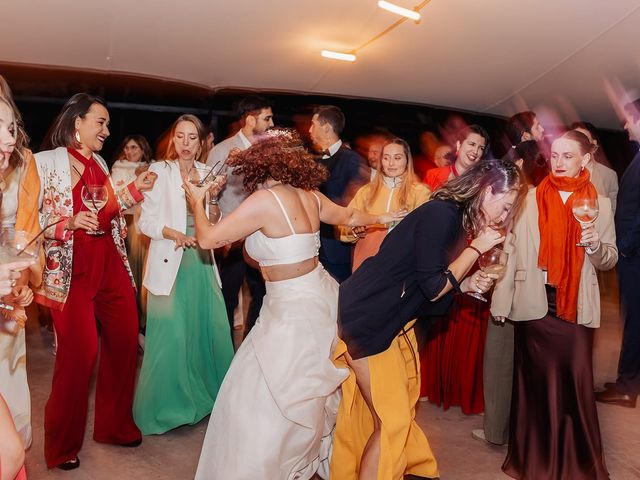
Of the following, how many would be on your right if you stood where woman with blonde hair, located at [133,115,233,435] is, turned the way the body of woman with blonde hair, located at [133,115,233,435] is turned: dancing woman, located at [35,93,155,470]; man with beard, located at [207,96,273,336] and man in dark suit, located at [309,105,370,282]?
1

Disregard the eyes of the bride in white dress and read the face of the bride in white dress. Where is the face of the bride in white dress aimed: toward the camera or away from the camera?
away from the camera

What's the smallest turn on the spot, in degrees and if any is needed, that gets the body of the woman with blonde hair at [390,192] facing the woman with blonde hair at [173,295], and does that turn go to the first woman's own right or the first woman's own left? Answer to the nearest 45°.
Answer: approximately 45° to the first woman's own right

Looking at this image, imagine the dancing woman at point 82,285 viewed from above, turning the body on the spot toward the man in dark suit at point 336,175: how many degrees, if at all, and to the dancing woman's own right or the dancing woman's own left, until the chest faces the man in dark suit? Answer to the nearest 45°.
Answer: approximately 90° to the dancing woman's own left

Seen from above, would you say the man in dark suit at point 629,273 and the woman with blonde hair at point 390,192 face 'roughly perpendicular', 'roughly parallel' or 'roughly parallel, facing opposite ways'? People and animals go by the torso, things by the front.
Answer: roughly perpendicular

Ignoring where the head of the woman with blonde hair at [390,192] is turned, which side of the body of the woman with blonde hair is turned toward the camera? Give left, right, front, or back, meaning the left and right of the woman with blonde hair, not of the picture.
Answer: front

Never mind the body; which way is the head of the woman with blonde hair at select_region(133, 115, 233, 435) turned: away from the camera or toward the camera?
toward the camera

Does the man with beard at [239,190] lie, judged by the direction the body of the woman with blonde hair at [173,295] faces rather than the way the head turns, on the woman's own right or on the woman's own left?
on the woman's own left

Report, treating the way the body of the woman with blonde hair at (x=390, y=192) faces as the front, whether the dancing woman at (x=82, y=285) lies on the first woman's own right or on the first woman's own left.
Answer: on the first woman's own right

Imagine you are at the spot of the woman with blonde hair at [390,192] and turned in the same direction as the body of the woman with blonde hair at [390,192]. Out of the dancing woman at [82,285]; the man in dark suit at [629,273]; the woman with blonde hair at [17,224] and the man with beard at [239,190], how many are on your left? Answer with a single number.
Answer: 1
